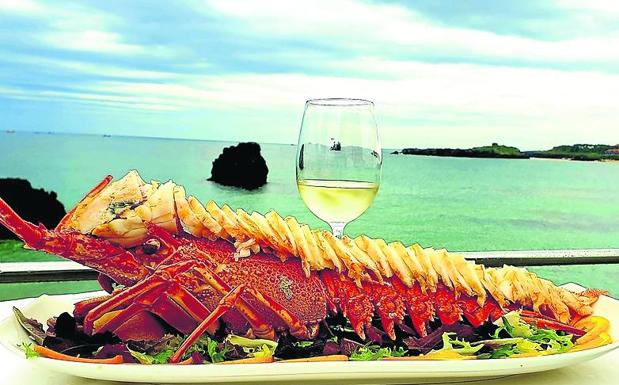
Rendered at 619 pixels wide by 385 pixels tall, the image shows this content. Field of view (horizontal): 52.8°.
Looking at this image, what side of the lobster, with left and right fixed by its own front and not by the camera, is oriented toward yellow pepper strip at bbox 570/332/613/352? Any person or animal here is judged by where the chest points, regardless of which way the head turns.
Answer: back

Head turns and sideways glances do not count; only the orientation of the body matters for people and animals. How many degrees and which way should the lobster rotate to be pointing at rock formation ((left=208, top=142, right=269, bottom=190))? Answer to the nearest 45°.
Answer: approximately 90° to its right

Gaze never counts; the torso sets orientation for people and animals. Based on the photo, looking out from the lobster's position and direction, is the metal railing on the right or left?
on its right

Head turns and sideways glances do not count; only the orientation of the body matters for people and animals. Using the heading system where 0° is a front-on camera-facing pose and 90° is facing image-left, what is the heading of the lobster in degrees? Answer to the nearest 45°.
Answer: approximately 90°

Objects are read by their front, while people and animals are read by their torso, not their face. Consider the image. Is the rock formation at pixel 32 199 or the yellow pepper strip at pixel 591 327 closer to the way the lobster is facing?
the rock formation

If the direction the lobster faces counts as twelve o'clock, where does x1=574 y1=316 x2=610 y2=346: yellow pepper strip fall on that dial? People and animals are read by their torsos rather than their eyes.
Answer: The yellow pepper strip is roughly at 6 o'clock from the lobster.
